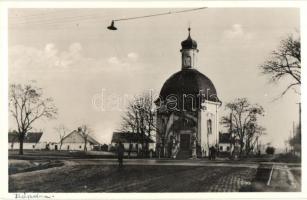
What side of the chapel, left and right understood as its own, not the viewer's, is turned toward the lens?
front

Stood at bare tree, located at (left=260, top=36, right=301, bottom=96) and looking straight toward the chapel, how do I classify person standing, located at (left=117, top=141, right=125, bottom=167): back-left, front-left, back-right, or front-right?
front-left

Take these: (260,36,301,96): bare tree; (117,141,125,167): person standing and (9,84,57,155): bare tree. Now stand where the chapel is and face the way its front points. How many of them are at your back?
0

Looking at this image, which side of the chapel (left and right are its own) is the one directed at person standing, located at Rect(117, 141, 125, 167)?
front

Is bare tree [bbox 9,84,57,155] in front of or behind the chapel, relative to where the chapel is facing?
in front

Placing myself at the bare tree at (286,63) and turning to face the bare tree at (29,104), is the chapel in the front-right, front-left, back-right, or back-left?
front-right
